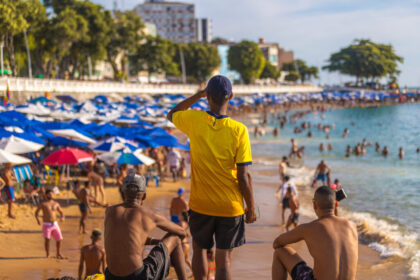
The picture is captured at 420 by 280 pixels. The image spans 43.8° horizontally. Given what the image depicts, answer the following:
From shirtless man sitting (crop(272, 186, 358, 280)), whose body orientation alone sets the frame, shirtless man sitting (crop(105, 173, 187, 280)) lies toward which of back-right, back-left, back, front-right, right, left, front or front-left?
front-left

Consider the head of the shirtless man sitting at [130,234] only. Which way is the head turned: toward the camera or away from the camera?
away from the camera

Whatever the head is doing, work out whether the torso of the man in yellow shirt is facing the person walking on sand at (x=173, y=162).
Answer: yes

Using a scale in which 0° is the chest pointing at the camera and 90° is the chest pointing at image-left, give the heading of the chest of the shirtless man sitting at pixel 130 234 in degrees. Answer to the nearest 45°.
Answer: approximately 225°

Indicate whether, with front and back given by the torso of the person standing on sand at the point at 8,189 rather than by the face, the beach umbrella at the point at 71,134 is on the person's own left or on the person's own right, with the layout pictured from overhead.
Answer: on the person's own left

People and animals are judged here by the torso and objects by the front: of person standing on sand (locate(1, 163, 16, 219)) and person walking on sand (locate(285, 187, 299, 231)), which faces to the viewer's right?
person standing on sand (locate(1, 163, 16, 219))

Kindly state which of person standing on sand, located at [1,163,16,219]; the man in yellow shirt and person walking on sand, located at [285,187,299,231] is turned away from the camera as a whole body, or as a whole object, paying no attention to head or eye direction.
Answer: the man in yellow shirt

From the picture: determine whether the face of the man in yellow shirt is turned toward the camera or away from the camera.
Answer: away from the camera

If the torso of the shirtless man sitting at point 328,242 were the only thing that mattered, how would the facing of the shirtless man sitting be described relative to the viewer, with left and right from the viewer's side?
facing away from the viewer and to the left of the viewer

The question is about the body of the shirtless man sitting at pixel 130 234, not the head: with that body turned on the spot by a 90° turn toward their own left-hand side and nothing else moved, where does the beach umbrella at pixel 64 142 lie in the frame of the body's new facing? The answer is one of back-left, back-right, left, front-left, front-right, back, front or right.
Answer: front-right
